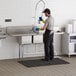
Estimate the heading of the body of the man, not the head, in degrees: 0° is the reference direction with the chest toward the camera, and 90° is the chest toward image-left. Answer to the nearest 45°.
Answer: approximately 90°
